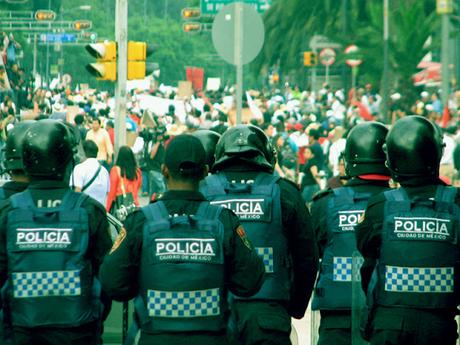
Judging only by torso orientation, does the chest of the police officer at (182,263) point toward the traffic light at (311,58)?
yes

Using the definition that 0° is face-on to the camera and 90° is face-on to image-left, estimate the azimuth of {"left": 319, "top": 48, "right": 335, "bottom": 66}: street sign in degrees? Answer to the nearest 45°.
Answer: approximately 0°

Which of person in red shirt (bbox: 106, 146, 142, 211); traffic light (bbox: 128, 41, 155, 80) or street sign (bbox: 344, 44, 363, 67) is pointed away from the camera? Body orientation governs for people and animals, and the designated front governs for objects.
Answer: the person in red shirt

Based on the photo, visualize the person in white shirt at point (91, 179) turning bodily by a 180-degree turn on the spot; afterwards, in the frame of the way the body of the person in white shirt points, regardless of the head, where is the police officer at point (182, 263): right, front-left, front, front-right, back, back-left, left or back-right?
front

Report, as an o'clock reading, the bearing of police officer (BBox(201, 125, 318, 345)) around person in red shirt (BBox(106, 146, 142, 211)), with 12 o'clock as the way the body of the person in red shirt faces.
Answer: The police officer is roughly at 6 o'clock from the person in red shirt.

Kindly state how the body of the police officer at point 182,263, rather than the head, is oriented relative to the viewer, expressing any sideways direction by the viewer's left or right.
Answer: facing away from the viewer

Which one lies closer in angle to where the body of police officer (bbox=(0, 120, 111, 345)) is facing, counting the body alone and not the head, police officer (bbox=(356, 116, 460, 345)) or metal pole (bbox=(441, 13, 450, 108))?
the metal pole

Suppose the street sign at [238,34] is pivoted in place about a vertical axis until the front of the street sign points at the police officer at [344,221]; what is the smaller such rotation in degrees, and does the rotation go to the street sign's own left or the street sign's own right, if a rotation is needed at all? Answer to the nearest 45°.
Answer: approximately 180°

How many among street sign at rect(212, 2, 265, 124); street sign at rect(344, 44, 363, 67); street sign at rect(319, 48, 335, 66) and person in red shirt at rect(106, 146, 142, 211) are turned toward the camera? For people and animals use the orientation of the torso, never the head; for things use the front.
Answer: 2

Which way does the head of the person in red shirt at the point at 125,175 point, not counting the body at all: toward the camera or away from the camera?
away from the camera

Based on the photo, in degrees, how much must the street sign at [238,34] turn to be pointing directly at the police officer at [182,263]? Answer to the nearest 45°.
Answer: approximately 180°

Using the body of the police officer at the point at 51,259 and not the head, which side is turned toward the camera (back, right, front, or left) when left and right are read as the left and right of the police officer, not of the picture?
back
